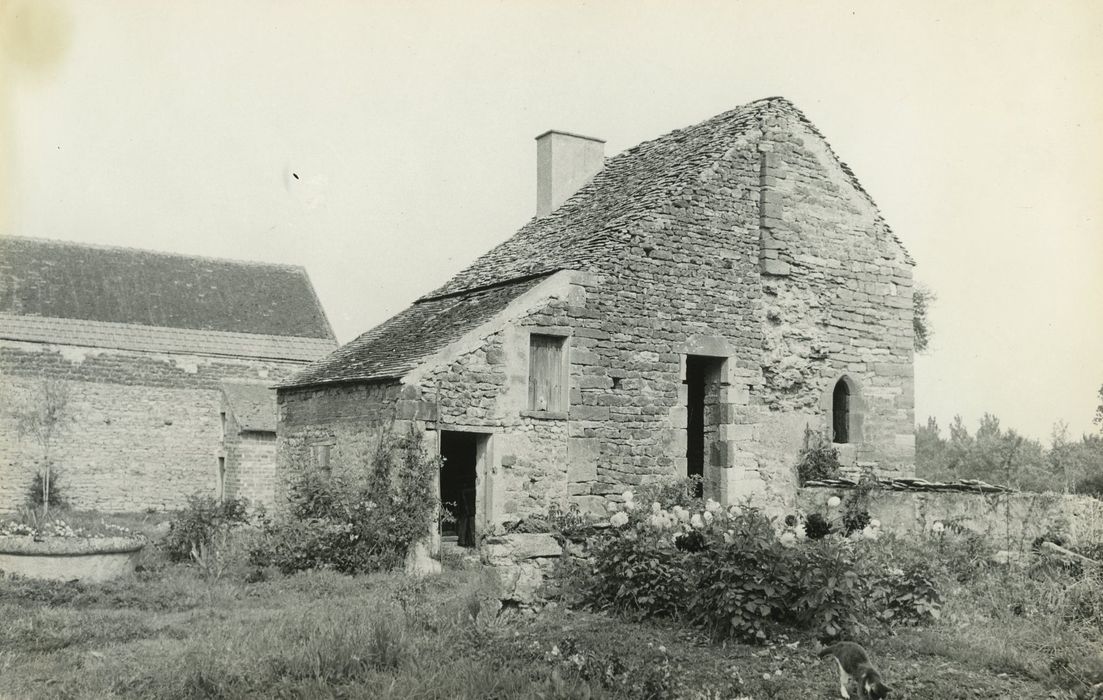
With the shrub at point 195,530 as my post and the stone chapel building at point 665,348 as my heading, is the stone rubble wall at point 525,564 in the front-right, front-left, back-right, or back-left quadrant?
front-right

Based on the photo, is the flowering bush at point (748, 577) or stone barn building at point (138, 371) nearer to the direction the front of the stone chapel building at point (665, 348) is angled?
the flowering bush

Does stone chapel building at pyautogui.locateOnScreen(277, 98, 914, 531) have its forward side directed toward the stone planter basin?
no

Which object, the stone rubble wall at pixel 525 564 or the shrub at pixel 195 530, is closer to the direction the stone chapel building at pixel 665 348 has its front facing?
the stone rubble wall

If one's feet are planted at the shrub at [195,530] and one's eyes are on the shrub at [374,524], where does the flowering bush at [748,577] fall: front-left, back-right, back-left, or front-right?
front-right
